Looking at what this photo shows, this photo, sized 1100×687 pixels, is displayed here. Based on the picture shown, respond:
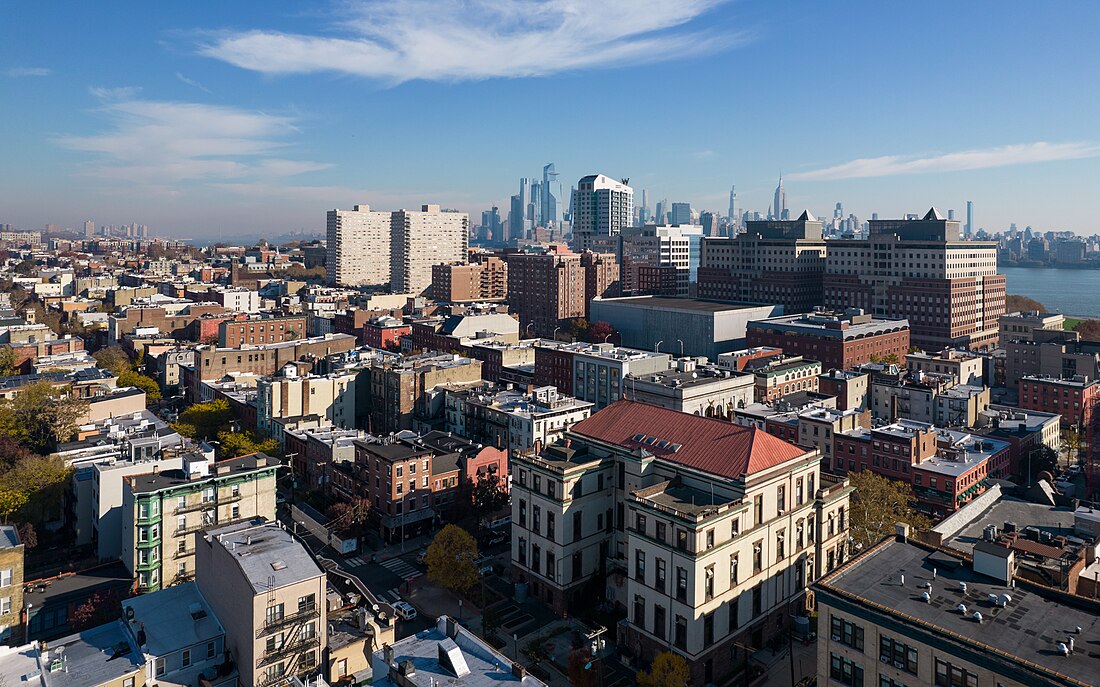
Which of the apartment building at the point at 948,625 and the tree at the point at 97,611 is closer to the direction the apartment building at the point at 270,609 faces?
the apartment building

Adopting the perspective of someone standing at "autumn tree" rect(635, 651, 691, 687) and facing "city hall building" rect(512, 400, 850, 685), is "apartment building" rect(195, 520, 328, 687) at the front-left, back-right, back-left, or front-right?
back-left
